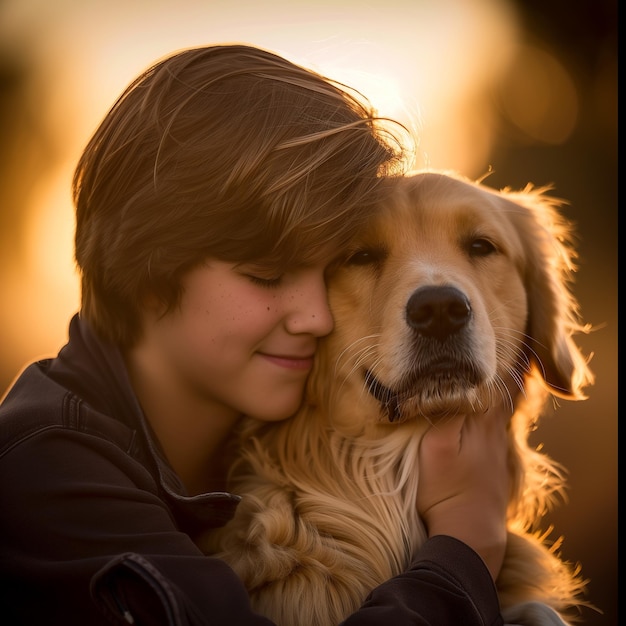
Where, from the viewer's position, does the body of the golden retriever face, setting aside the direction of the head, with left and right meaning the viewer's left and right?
facing the viewer
